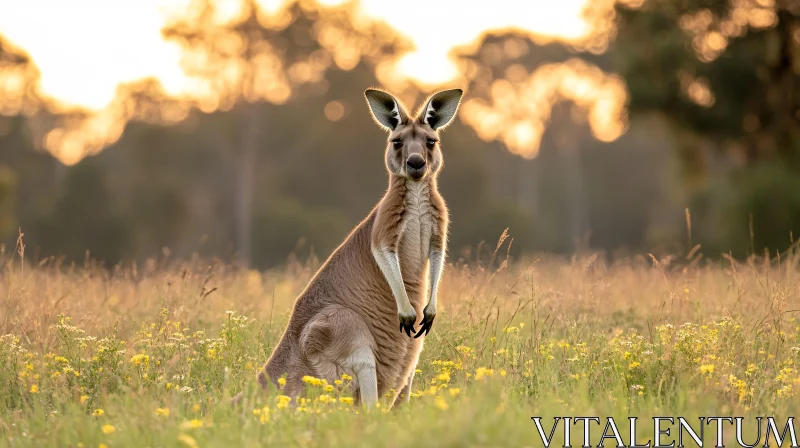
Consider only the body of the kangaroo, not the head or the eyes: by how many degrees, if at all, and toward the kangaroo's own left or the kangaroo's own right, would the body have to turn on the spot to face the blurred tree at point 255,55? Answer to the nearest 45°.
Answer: approximately 135° to the kangaroo's own left

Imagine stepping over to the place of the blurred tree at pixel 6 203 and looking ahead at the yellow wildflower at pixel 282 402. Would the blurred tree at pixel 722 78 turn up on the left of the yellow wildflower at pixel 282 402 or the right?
left

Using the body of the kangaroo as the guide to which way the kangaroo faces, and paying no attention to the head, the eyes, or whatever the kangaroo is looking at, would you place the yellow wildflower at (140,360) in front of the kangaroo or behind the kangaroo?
behind

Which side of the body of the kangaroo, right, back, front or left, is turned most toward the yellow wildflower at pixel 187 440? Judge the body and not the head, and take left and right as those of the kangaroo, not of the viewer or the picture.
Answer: right

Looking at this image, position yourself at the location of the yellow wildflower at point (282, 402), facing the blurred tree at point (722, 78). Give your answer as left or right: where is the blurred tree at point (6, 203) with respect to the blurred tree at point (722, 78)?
left

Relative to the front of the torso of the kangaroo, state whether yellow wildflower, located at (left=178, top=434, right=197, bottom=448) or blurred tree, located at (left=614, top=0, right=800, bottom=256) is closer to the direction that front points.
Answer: the yellow wildflower

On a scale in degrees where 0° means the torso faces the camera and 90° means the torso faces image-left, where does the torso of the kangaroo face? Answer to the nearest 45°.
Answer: approximately 315°

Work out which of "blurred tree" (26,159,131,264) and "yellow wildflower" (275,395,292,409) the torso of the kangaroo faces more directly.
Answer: the yellow wildflower

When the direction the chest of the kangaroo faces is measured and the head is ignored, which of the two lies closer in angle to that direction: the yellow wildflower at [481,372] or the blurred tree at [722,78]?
the yellow wildflower

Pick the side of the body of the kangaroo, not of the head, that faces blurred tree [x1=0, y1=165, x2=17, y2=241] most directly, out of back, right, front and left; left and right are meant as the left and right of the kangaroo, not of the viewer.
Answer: back

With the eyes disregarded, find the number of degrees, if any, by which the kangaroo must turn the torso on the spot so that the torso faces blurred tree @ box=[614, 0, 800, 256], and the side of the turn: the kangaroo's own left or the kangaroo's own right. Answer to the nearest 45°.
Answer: approximately 90° to the kangaroo's own left

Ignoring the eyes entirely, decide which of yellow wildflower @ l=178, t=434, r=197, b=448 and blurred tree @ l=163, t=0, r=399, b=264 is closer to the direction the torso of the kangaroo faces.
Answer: the yellow wildflower

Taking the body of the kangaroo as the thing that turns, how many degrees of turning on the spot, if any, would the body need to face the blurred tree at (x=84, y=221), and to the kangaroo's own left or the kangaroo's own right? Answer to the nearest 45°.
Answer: approximately 135° to the kangaroo's own left
